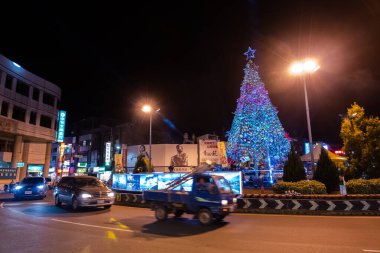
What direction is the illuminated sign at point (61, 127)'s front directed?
toward the camera

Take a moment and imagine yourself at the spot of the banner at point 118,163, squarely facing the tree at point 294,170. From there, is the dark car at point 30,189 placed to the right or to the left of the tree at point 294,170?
right

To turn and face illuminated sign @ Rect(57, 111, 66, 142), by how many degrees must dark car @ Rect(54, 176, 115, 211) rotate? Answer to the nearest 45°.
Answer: approximately 135° to its left

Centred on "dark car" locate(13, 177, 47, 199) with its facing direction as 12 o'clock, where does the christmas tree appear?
The christmas tree is roughly at 8 o'clock from the dark car.

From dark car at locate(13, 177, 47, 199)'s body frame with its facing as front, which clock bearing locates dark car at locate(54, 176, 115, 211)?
dark car at locate(54, 176, 115, 211) is roughly at 10 o'clock from dark car at locate(13, 177, 47, 199).

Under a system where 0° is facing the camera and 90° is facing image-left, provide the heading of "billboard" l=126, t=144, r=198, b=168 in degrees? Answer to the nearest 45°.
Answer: approximately 0°

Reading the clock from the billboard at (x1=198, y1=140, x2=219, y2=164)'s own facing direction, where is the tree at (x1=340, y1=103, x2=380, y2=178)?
The tree is roughly at 10 o'clock from the billboard.

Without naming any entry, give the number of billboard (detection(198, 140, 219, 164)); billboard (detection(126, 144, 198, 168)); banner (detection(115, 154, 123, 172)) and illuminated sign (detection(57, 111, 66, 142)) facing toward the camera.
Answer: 4

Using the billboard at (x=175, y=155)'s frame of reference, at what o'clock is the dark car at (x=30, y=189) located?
The dark car is roughly at 1 o'clock from the billboard.

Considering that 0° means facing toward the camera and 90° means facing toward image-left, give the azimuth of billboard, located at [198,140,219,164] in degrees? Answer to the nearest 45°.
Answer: approximately 0°

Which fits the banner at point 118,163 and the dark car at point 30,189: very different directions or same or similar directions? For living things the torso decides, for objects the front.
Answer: same or similar directions

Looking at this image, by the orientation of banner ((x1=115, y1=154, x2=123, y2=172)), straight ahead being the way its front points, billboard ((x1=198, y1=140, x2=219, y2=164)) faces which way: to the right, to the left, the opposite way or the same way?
the same way

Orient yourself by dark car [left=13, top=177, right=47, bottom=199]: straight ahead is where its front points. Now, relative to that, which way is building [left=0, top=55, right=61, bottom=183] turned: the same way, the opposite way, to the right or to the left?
to the left

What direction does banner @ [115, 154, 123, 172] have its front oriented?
toward the camera
